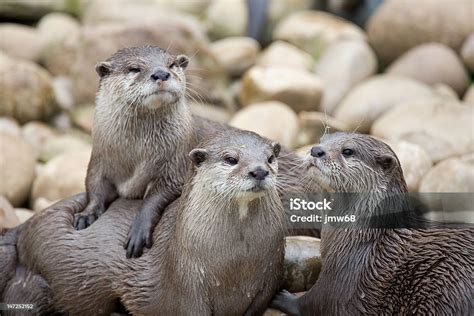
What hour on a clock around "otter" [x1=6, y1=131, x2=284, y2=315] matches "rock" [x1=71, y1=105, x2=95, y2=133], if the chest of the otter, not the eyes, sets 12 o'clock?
The rock is roughly at 7 o'clock from the otter.

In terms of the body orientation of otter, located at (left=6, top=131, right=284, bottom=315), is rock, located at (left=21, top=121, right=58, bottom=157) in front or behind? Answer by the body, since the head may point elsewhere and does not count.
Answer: behind

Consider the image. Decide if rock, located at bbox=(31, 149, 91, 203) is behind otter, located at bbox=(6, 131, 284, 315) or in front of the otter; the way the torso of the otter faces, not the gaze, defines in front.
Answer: behind

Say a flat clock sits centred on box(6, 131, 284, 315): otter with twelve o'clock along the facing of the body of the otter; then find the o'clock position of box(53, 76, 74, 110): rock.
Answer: The rock is roughly at 7 o'clock from the otter.

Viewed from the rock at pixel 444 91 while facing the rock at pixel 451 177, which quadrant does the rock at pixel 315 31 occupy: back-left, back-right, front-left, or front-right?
back-right

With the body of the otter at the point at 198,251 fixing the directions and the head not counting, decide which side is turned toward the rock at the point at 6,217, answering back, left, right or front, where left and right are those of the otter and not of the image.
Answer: back

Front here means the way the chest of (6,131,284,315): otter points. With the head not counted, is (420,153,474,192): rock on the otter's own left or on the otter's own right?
on the otter's own left

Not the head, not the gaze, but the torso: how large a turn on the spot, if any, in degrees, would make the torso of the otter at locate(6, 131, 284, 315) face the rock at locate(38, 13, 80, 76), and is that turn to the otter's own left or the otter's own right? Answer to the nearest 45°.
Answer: approximately 135° to the otter's own left

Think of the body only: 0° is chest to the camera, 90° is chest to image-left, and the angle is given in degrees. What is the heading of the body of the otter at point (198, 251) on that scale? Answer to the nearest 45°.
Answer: approximately 315°
